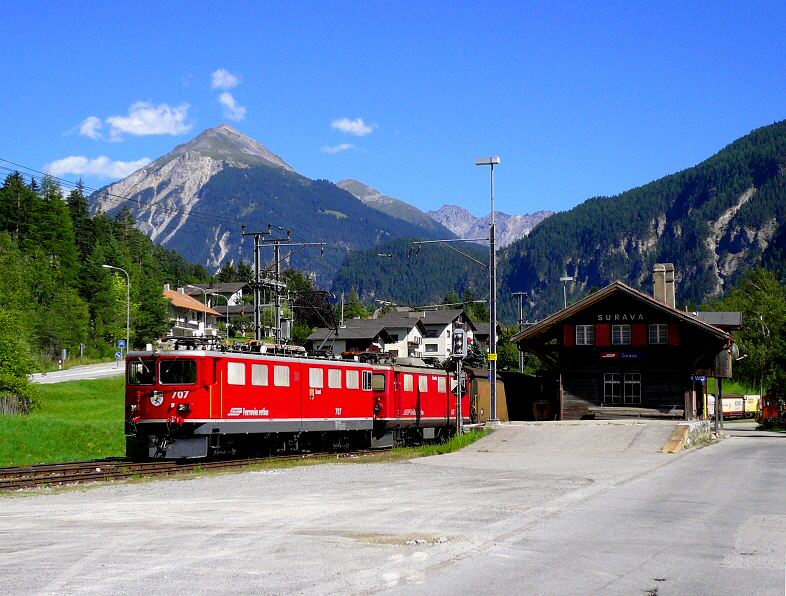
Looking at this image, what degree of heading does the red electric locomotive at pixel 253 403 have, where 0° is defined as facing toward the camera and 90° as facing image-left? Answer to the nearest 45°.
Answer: approximately 45°

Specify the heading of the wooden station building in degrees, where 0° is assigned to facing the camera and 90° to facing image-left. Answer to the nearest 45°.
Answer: approximately 0°

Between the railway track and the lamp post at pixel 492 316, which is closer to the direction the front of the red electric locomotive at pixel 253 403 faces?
the railway track

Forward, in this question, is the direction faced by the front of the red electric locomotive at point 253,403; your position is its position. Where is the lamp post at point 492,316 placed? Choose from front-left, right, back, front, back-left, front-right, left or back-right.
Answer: back

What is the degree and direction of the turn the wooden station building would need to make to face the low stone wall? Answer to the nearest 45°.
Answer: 0° — it already faces it

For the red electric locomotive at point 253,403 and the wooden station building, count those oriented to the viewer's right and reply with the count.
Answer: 0

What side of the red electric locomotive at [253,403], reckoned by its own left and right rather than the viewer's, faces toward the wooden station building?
back
